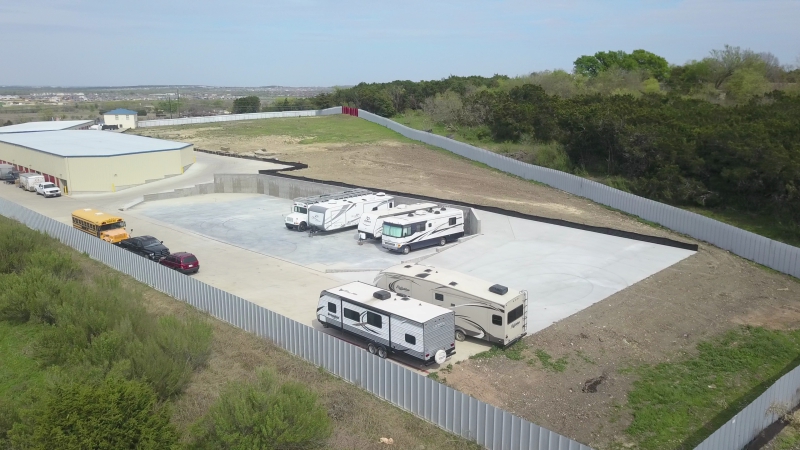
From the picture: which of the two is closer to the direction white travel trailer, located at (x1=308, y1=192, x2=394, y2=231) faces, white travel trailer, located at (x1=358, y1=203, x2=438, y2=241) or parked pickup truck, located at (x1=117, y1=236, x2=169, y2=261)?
the parked pickup truck

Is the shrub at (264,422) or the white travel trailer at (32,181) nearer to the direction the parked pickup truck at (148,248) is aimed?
the shrub

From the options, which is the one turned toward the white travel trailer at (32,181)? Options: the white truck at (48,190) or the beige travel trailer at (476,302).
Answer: the beige travel trailer at (476,302)

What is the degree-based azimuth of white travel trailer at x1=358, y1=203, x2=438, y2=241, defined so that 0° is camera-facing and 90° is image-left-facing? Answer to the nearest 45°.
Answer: approximately 45°

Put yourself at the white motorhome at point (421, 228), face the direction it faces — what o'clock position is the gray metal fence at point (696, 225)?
The gray metal fence is roughly at 7 o'clock from the white motorhome.

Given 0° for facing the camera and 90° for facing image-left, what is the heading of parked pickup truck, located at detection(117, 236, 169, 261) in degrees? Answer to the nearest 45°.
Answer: approximately 315°
